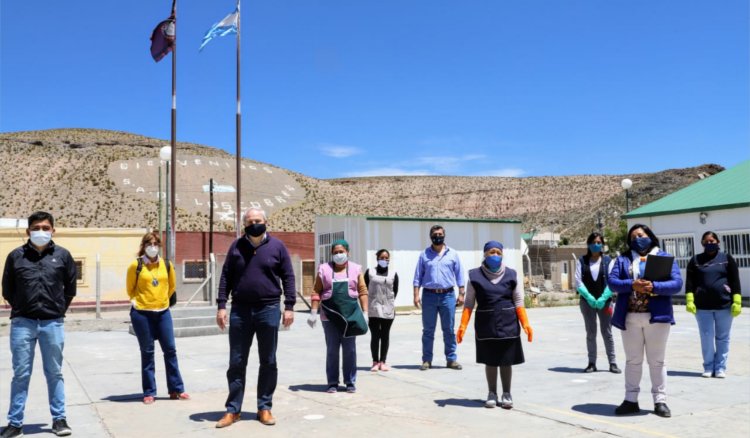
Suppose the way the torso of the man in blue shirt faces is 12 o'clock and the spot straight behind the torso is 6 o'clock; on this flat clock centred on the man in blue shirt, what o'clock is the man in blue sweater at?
The man in blue sweater is roughly at 1 o'clock from the man in blue shirt.

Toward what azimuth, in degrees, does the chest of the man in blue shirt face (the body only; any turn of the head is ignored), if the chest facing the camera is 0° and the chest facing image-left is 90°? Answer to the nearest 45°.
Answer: approximately 0°

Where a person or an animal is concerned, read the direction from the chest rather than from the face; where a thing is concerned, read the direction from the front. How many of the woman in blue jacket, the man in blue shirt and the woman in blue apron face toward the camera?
3

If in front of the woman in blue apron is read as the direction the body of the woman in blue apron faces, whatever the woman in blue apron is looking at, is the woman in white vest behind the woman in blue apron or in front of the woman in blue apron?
behind

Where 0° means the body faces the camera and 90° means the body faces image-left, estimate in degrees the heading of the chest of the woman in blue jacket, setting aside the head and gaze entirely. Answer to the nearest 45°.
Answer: approximately 0°

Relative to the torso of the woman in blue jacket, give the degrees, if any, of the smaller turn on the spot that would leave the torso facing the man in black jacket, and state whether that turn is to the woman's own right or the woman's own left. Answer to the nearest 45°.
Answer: approximately 45° to the woman's own right

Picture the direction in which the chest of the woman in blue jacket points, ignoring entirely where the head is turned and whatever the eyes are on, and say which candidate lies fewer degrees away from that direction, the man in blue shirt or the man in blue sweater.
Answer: the man in blue sweater
